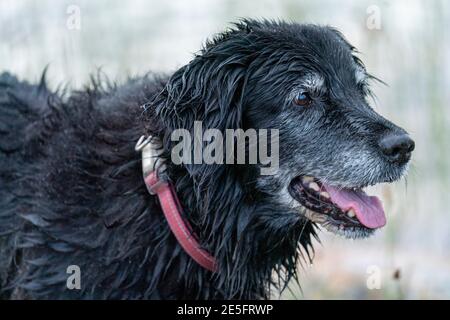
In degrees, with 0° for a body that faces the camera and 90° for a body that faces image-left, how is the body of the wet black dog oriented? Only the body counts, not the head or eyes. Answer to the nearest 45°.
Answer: approximately 270°
